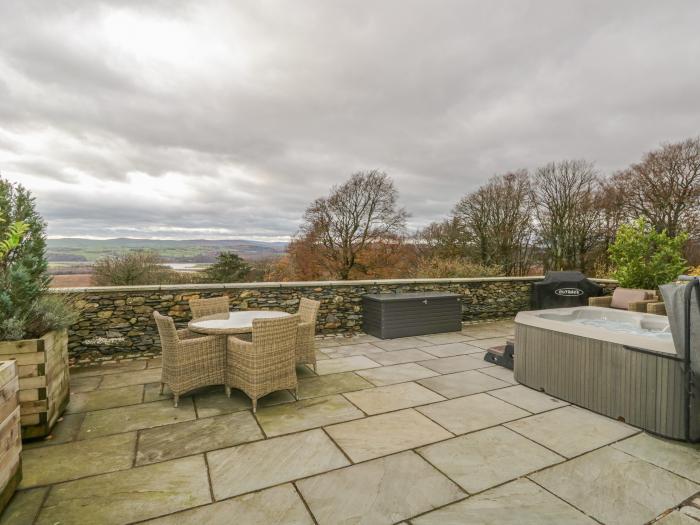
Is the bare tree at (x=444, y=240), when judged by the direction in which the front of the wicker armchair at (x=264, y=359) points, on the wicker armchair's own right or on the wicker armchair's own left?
on the wicker armchair's own right

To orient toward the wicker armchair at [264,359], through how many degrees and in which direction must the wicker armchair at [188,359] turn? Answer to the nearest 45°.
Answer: approximately 90° to its right

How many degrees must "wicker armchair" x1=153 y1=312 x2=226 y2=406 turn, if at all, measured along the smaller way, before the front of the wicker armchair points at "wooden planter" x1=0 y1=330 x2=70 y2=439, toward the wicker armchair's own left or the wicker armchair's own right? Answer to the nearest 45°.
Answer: approximately 135° to the wicker armchair's own left

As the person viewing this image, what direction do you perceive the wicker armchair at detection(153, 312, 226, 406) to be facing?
facing away from the viewer and to the right of the viewer

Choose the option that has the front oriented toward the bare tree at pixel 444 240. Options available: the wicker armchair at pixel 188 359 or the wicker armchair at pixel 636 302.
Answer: the wicker armchair at pixel 188 359

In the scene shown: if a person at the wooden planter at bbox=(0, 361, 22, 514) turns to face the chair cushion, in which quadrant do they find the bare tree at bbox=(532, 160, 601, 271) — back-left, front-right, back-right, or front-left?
front-left

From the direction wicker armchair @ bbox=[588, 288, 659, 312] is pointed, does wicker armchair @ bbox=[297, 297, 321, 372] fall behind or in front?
in front

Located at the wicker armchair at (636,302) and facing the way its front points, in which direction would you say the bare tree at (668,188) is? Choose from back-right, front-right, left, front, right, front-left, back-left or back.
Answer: back-right

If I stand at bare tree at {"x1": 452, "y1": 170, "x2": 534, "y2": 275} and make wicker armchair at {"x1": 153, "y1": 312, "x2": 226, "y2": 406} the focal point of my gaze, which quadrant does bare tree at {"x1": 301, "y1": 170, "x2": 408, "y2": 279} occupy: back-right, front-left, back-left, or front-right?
front-right

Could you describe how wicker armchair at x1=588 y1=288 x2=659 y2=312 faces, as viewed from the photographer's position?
facing the viewer and to the left of the viewer

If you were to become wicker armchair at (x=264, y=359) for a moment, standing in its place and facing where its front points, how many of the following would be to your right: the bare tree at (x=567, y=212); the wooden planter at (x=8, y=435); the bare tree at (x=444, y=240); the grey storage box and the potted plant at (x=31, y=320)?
3

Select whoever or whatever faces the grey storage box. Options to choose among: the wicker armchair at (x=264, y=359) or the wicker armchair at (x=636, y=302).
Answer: the wicker armchair at (x=636, y=302)

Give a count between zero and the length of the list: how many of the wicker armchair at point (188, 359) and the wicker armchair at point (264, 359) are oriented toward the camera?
0

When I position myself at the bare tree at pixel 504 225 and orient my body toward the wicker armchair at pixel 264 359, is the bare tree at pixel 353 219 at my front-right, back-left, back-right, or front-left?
front-right

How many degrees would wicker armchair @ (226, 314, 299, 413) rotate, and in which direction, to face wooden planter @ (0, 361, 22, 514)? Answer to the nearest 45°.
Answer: approximately 90° to its left

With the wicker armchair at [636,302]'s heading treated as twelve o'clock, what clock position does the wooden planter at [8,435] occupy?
The wooden planter is roughly at 11 o'clock from the wicker armchair.

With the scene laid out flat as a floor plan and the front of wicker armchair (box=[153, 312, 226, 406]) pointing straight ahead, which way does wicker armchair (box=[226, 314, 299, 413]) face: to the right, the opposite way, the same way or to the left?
to the left

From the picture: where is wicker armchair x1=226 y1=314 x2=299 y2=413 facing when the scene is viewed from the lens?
facing away from the viewer and to the left of the viewer

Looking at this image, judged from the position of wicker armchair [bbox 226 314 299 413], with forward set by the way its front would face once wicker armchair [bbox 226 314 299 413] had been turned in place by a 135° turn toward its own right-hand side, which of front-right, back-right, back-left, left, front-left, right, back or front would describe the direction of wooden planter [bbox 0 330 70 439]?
back
